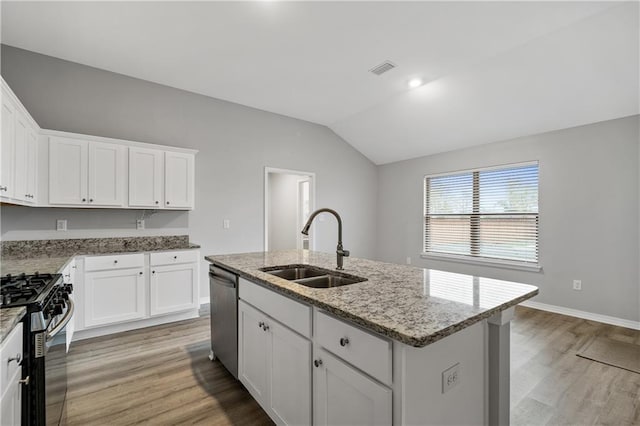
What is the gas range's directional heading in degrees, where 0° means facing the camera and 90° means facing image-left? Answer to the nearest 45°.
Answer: approximately 270°

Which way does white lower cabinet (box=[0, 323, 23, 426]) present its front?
to the viewer's right

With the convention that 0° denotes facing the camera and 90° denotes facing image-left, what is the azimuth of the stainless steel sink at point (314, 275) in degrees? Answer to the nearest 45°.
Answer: approximately 45°

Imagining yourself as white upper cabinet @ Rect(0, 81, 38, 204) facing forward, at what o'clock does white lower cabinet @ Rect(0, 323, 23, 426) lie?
The white lower cabinet is roughly at 3 o'clock from the white upper cabinet.

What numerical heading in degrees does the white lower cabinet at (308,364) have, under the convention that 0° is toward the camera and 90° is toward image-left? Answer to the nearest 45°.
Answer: approximately 45°

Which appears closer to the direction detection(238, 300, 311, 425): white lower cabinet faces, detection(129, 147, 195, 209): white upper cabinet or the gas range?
the gas range

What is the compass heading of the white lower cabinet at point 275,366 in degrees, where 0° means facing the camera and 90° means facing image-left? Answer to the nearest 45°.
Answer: approximately 45°

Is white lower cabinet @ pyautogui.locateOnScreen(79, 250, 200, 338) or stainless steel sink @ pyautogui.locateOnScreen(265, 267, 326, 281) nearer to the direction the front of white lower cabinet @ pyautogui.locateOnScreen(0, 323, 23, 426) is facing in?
the stainless steel sink

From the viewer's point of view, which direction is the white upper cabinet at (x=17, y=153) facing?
to the viewer's right

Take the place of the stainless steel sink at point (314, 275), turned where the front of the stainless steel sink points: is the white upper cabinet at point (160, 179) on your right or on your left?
on your right

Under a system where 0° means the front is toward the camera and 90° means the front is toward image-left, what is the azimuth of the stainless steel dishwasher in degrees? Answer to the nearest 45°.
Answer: approximately 45°
